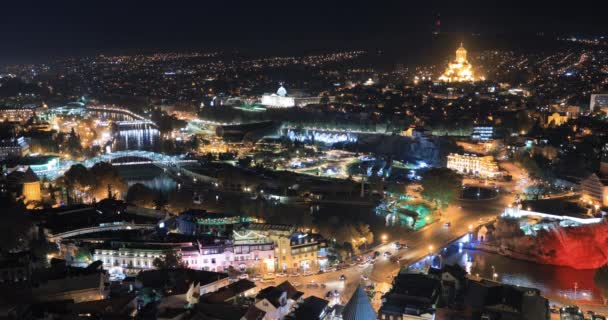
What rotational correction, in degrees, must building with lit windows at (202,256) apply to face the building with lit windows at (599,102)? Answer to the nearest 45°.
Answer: approximately 135° to its left

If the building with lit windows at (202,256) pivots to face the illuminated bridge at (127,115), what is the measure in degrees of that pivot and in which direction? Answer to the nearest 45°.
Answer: approximately 180°

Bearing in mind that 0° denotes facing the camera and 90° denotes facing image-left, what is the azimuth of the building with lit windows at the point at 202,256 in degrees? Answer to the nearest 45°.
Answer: approximately 0°

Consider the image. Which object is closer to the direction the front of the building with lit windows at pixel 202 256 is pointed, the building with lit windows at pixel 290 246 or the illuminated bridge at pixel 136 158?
the building with lit windows

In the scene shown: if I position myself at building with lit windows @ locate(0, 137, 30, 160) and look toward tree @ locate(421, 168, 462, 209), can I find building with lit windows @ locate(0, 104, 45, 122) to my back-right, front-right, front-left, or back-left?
back-left

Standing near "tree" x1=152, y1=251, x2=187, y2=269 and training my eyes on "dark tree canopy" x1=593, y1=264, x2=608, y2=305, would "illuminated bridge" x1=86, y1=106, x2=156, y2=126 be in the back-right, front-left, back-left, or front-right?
back-left

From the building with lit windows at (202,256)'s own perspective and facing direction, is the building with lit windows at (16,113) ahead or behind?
behind

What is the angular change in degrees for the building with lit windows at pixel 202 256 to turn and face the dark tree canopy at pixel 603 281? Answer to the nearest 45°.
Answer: approximately 90° to its left
